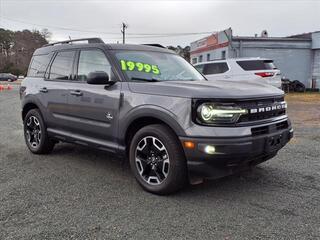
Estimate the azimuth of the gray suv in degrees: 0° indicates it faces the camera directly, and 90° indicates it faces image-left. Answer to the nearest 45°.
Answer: approximately 315°

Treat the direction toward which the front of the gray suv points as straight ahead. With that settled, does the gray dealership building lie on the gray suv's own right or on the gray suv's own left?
on the gray suv's own left
